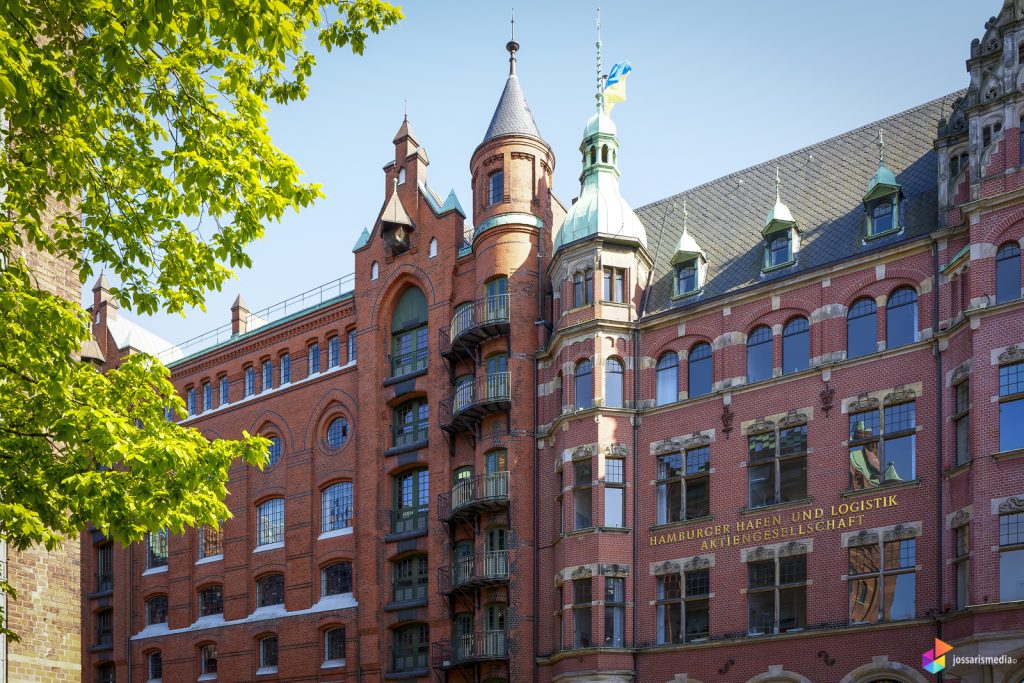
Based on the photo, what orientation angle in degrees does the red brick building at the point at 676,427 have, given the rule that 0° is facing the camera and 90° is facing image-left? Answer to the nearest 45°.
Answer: approximately 45°
